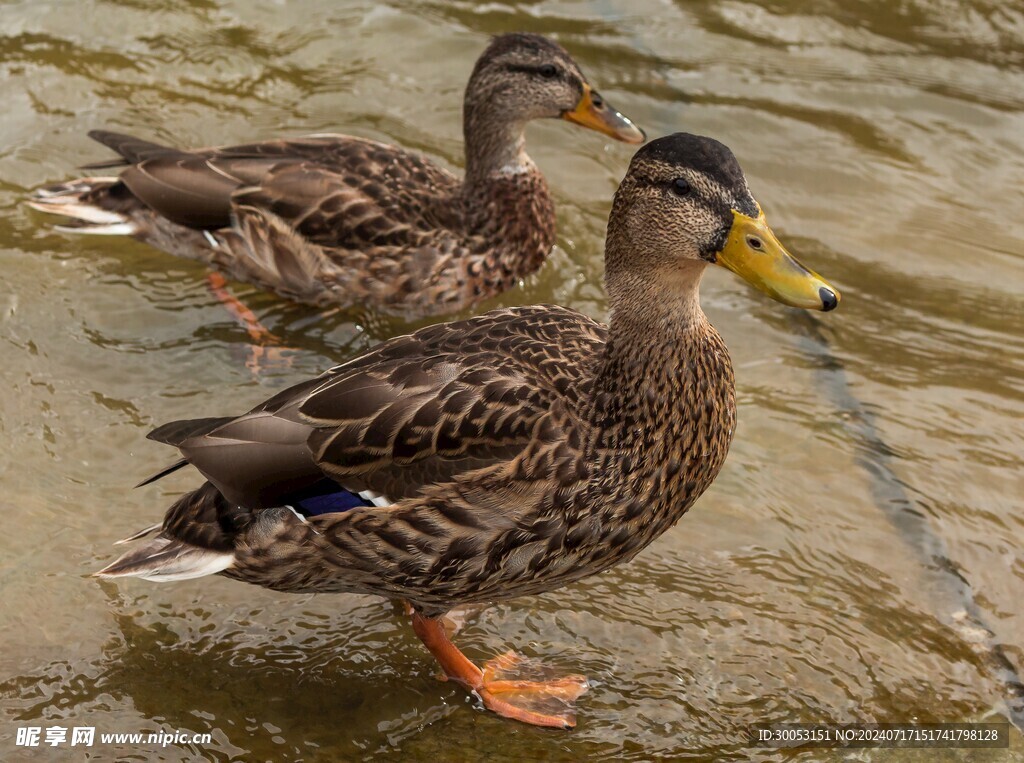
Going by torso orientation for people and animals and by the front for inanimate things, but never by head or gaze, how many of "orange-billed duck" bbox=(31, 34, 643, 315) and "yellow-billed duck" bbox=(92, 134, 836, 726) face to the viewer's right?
2

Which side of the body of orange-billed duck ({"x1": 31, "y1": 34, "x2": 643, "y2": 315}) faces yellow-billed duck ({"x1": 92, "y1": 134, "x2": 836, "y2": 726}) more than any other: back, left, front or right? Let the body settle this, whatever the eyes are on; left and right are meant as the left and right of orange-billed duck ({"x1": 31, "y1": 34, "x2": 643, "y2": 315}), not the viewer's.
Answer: right

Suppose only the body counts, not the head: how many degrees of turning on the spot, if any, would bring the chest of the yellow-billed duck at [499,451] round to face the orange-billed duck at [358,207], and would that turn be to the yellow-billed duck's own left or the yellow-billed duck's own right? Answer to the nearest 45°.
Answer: approximately 90° to the yellow-billed duck's own left

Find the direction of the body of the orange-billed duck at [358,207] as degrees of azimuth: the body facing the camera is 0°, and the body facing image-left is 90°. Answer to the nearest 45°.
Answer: approximately 270°

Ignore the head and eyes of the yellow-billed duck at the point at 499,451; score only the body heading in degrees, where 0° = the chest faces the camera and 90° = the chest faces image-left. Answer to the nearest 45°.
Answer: approximately 270°
